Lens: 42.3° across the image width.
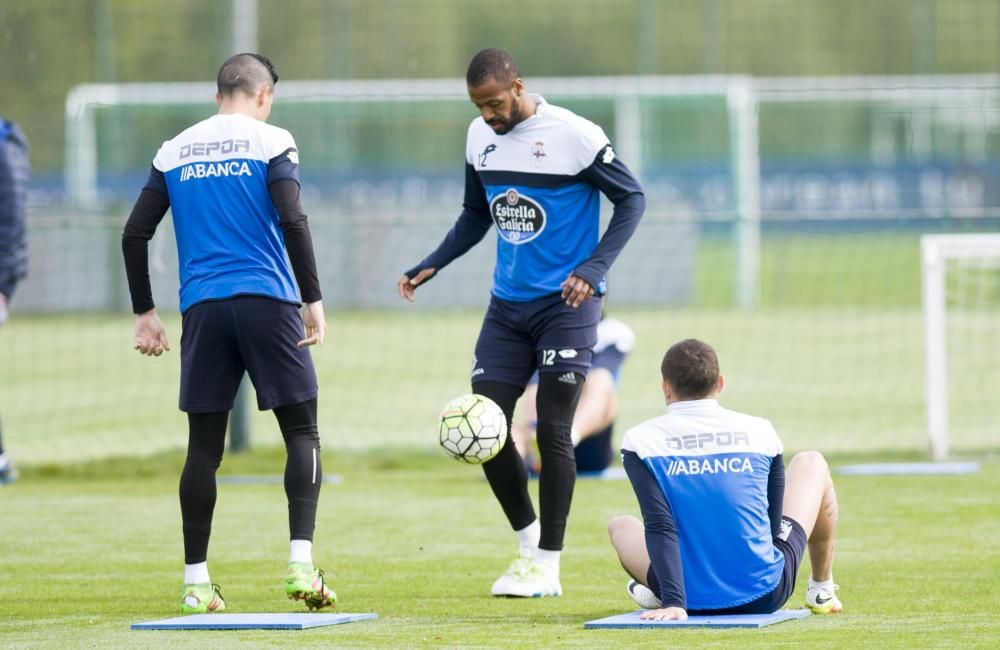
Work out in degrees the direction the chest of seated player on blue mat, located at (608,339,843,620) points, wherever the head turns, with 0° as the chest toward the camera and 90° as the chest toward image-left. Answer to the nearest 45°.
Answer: approximately 180°

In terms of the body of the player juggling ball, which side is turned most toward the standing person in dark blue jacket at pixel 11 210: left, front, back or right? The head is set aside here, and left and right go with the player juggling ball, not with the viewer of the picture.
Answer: right

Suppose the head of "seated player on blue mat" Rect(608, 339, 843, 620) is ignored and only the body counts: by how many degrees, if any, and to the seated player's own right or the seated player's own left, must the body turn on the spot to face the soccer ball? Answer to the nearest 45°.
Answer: approximately 45° to the seated player's own left

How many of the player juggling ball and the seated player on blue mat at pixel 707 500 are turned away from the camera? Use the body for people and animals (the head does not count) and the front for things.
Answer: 1

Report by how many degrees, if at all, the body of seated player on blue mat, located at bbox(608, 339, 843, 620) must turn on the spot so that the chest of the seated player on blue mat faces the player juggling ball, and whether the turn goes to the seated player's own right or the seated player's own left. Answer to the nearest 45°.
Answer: approximately 45° to the seated player's own left

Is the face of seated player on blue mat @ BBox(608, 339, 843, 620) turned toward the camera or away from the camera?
away from the camera

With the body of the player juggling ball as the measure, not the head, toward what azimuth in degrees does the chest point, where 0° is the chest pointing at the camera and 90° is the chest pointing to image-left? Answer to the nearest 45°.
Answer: approximately 45°

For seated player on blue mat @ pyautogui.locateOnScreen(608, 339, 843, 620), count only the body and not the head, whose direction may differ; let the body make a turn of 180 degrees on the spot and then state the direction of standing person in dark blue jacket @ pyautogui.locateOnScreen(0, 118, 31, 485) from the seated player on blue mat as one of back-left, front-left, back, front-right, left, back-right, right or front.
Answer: back-right

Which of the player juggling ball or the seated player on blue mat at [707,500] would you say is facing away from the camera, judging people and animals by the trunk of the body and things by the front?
the seated player on blue mat
